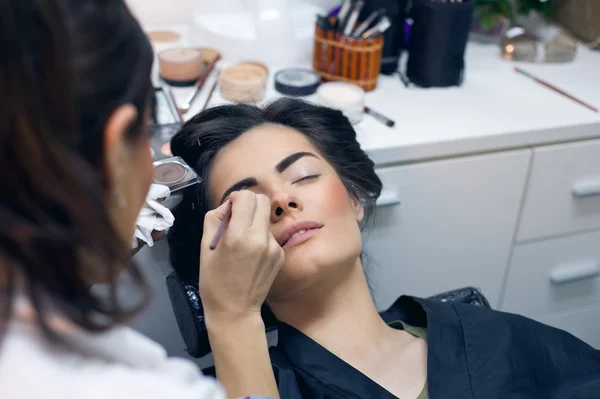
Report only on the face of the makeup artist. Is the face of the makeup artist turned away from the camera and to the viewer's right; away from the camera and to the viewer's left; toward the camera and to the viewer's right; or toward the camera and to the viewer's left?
away from the camera and to the viewer's right

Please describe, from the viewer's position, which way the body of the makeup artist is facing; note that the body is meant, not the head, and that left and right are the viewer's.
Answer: facing away from the viewer and to the right of the viewer

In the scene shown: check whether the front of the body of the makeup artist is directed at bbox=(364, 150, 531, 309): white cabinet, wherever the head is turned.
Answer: yes

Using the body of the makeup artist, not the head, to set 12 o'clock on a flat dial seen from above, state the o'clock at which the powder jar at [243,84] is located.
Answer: The powder jar is roughly at 11 o'clock from the makeup artist.

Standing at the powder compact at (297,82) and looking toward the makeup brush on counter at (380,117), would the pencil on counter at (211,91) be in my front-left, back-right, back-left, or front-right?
back-right

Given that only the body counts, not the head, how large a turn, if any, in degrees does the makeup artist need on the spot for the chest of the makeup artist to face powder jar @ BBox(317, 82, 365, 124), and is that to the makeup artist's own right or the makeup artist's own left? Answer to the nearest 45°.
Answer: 0° — they already face it
